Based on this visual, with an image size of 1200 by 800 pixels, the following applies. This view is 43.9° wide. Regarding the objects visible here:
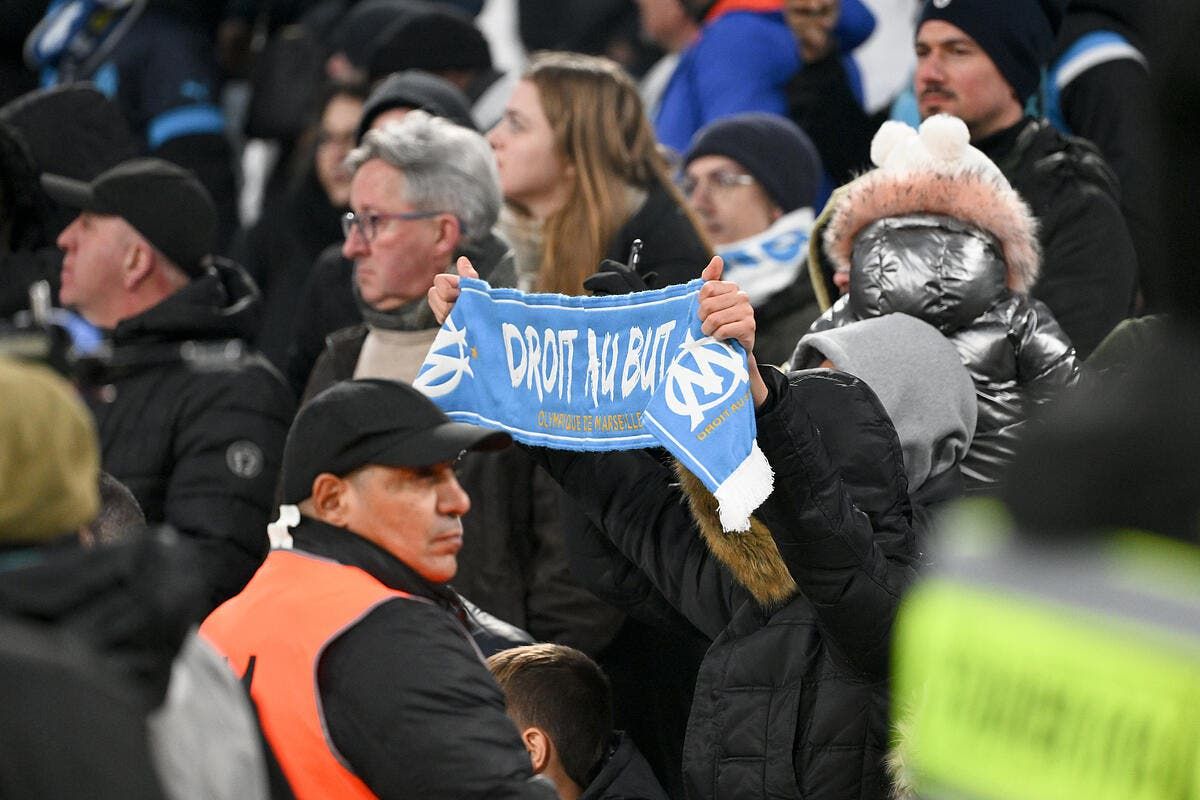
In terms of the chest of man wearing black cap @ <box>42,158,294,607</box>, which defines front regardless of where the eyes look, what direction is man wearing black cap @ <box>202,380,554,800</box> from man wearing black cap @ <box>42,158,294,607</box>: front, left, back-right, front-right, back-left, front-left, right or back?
left

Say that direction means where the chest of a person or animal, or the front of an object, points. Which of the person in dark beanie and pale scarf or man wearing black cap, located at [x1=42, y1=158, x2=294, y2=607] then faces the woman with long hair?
the person in dark beanie and pale scarf

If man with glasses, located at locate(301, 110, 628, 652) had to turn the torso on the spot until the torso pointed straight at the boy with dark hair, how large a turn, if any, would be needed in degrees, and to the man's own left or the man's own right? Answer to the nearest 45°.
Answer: approximately 45° to the man's own left

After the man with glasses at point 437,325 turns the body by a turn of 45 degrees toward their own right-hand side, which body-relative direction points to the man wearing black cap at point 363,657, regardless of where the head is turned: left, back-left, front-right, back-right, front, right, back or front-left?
left

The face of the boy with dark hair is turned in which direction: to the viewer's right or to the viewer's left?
to the viewer's left

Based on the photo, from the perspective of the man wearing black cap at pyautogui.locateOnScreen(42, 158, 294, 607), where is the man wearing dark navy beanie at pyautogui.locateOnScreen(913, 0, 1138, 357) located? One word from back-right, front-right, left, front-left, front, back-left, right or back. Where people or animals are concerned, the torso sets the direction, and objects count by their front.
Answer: back

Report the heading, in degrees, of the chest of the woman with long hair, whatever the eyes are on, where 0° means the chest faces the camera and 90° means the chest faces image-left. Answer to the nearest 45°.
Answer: approximately 90°

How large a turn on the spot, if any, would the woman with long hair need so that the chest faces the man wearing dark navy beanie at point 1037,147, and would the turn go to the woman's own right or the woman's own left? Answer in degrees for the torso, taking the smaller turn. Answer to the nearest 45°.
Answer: approximately 180°

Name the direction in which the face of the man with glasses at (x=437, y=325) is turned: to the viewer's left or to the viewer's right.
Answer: to the viewer's left

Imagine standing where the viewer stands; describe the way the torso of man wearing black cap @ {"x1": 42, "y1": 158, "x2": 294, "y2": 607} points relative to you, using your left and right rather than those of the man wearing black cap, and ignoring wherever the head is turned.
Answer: facing to the left of the viewer

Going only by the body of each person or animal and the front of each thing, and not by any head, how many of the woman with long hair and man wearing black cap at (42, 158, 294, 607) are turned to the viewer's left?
2

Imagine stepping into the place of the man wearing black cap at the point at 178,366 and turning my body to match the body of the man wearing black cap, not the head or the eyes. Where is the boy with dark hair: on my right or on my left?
on my left

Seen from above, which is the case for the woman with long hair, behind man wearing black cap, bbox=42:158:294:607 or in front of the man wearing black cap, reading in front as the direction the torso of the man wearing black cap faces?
behind

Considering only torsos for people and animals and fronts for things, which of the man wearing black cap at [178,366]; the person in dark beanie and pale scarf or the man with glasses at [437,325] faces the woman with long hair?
the person in dark beanie and pale scarf
